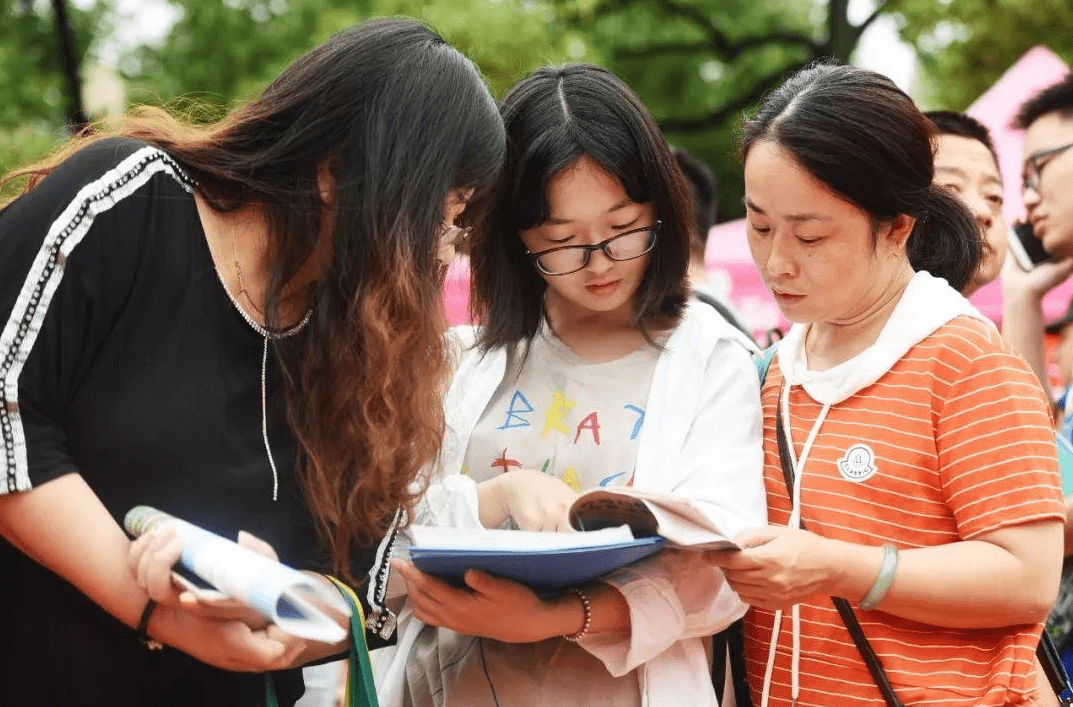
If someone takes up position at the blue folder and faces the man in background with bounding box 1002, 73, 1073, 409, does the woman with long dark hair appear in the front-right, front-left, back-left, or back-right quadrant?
back-left

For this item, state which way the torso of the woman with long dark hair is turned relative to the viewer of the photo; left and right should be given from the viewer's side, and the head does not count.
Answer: facing the viewer and to the right of the viewer

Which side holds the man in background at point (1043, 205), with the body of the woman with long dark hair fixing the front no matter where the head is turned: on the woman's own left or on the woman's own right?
on the woman's own left

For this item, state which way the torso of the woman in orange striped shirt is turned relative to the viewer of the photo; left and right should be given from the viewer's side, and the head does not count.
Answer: facing the viewer and to the left of the viewer

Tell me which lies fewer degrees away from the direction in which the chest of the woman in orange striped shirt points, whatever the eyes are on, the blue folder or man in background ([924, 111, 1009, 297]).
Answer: the blue folder

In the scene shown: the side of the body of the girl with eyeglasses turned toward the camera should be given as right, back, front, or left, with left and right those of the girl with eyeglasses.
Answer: front

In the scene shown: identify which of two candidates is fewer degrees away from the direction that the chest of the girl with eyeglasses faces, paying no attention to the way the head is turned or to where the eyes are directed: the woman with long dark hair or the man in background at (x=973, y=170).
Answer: the woman with long dark hair

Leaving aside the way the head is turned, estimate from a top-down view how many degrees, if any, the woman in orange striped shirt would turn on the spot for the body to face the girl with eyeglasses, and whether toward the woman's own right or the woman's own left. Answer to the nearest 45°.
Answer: approximately 45° to the woman's own right

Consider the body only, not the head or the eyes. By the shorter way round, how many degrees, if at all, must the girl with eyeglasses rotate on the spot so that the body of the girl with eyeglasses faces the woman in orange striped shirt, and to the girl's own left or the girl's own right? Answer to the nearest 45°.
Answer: approximately 45° to the girl's own left

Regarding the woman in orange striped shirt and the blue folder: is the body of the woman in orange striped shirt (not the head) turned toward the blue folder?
yes

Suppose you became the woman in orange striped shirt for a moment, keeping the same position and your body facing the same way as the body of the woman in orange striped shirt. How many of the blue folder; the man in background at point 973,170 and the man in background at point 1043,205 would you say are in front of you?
1

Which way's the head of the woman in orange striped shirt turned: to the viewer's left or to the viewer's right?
to the viewer's left
